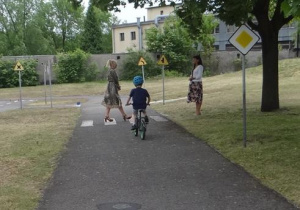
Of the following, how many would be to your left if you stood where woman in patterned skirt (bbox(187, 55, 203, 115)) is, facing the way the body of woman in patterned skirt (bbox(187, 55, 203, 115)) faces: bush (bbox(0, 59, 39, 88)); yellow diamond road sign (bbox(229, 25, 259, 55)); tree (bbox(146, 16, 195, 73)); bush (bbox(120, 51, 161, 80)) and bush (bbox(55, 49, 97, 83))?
1

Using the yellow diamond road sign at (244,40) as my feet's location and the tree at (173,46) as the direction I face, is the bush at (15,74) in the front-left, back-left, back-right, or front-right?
front-left

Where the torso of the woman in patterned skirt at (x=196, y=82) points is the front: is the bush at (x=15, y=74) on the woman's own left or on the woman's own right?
on the woman's own right

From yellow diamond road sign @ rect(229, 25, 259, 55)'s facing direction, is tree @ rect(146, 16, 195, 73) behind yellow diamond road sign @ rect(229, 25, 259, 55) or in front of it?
behind

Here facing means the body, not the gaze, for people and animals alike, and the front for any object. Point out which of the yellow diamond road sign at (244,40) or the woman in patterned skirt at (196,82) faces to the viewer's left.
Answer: the woman in patterned skirt

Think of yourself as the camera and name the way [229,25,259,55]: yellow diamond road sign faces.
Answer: facing the viewer

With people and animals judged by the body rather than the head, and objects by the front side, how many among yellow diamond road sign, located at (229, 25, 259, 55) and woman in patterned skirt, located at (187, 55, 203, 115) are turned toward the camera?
1

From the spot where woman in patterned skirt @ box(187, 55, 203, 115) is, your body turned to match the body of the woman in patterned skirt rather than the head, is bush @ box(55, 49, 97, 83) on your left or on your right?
on your right

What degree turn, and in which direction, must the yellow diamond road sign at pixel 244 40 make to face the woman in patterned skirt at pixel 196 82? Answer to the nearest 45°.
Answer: approximately 180°

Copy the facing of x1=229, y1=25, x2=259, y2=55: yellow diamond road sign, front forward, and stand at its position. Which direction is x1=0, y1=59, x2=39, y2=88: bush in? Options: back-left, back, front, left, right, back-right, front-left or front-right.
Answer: back-right

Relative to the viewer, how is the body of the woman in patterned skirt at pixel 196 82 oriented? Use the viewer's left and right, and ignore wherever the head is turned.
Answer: facing to the left of the viewer

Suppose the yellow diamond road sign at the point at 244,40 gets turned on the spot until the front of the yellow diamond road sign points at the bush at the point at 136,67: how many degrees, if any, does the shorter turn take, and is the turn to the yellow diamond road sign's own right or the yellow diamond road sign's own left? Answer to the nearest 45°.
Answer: approximately 180°

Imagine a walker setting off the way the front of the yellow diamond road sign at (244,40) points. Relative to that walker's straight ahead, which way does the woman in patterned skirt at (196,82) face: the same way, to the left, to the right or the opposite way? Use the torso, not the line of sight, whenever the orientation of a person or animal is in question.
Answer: to the right

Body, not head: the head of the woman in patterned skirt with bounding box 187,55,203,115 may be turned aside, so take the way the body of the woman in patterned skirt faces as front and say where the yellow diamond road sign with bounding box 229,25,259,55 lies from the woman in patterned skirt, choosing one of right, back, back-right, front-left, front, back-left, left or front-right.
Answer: left
